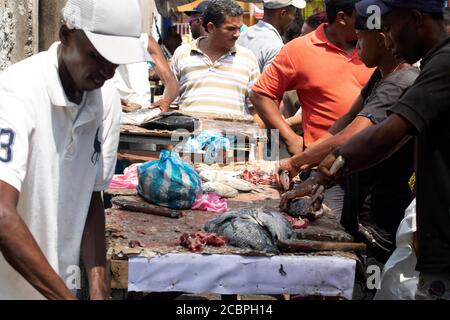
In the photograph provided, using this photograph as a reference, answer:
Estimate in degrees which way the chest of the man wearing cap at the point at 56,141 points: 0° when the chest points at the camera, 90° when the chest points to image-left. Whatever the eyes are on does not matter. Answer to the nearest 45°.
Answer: approximately 315°

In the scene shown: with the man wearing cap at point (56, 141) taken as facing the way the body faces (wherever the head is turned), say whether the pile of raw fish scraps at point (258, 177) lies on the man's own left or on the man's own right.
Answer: on the man's own left

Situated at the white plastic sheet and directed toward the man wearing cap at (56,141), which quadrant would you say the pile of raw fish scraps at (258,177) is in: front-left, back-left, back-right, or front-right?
back-right

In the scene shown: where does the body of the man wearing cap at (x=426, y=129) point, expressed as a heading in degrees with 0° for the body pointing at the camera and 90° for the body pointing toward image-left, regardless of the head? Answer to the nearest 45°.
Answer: approximately 90°

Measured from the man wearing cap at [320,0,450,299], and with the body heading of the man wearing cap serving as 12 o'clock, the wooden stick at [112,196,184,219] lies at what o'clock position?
The wooden stick is roughly at 1 o'clock from the man wearing cap.

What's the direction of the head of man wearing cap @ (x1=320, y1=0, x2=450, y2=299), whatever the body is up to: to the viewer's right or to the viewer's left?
to the viewer's left

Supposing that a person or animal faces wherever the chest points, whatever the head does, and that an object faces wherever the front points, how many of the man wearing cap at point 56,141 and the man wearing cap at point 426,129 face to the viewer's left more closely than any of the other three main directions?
1

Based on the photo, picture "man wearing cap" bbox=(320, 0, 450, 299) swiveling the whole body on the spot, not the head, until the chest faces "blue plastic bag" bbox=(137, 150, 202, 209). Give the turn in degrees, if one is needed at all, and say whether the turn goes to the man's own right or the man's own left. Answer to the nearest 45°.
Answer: approximately 45° to the man's own right

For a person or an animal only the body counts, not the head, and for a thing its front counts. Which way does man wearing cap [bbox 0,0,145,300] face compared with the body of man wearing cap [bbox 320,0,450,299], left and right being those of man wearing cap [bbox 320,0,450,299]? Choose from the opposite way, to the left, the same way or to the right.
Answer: the opposite way

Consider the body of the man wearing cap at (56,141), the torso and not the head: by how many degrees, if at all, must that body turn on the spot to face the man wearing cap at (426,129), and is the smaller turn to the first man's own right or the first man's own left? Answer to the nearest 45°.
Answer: approximately 45° to the first man's own left
